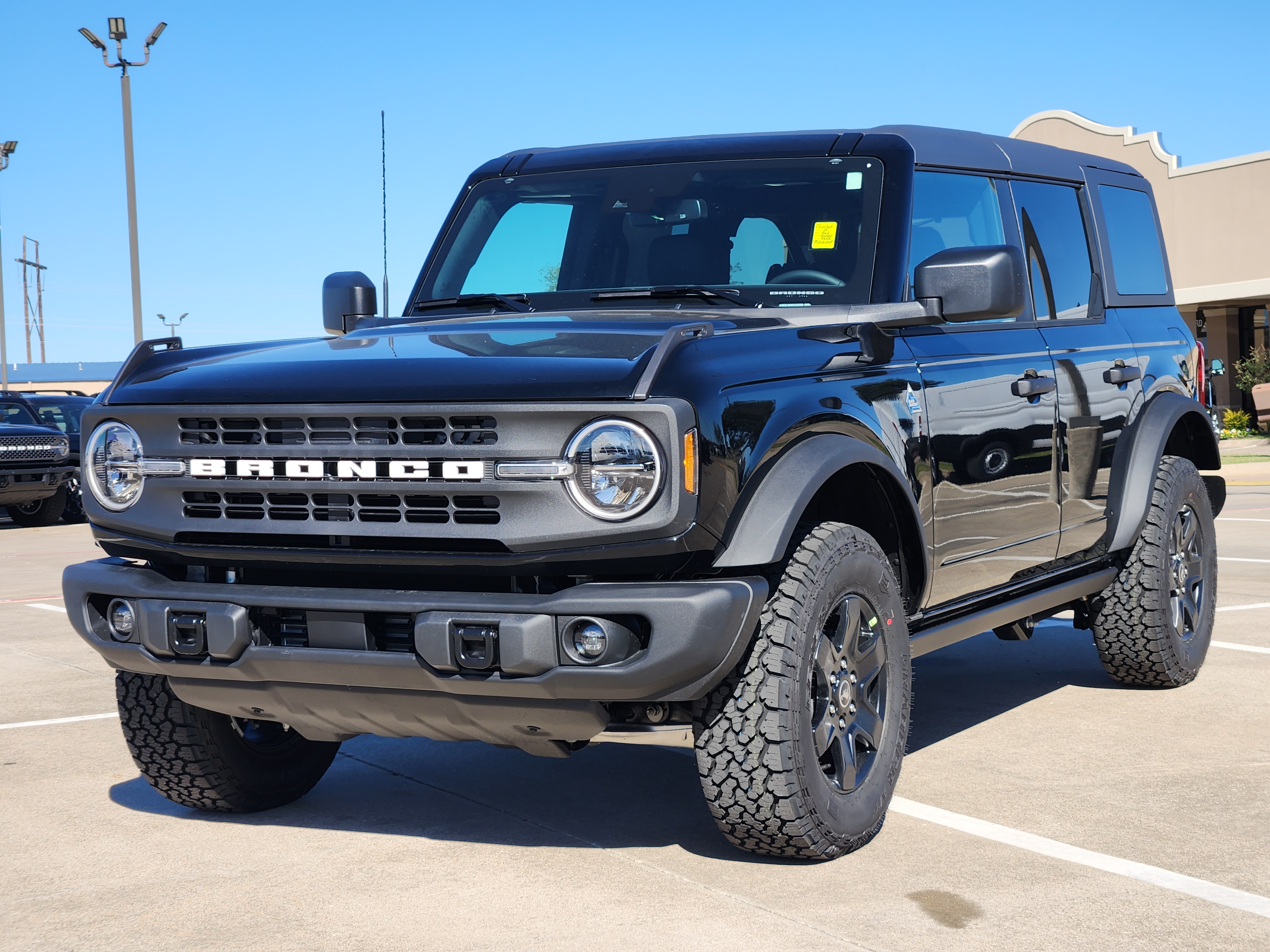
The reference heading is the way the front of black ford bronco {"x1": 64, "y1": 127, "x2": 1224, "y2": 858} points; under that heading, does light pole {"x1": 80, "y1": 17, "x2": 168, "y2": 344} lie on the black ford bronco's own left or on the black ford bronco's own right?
on the black ford bronco's own right

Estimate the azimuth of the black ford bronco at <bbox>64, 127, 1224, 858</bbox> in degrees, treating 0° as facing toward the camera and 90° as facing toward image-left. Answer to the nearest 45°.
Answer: approximately 45°

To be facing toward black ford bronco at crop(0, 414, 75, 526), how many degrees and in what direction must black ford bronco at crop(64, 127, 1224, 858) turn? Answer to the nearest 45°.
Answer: approximately 90° to its right

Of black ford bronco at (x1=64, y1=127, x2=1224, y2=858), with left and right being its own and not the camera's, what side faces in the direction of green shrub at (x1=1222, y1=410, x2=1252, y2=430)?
back
